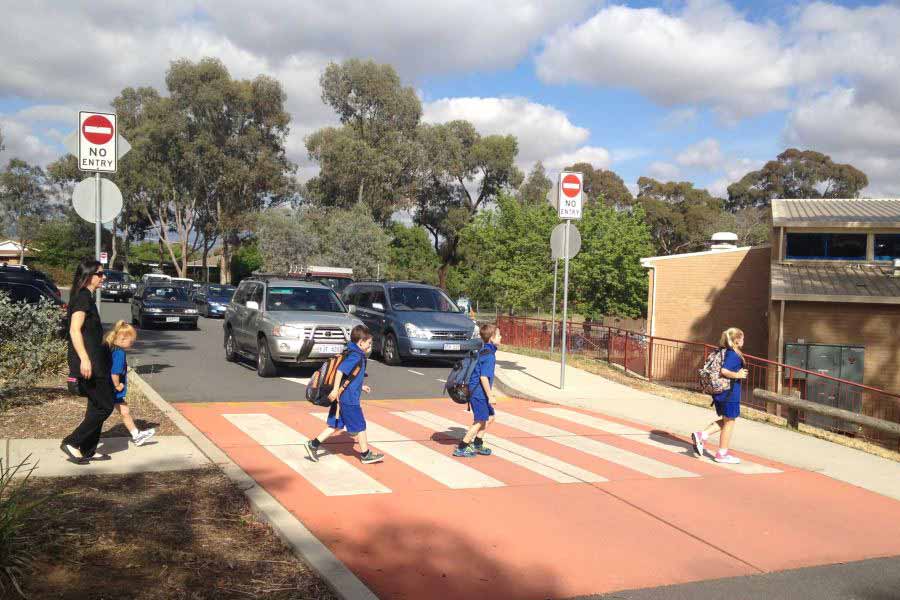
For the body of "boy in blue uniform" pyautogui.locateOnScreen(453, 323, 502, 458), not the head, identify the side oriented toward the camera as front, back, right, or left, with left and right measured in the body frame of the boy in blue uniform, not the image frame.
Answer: right

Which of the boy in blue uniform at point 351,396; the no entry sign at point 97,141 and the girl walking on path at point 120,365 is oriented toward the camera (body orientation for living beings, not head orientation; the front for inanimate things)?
the no entry sign

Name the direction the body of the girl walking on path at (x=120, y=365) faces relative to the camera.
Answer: to the viewer's right

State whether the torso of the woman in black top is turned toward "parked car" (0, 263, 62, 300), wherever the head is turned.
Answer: no

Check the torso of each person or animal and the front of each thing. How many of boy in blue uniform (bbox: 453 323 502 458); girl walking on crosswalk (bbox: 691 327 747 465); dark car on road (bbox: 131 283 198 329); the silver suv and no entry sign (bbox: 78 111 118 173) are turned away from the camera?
0

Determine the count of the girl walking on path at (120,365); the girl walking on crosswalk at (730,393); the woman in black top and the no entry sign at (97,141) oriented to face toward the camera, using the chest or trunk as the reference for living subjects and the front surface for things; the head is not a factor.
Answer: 1

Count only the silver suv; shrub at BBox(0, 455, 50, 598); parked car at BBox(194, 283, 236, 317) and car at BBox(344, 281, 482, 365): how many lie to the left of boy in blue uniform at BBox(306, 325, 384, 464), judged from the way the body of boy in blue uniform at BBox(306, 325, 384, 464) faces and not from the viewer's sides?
3

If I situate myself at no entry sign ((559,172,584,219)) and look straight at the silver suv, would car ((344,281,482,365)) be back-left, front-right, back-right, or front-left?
front-right

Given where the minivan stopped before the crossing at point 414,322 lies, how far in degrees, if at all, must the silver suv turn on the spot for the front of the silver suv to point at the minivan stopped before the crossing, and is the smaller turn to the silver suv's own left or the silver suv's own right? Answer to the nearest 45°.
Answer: approximately 90° to the silver suv's own left

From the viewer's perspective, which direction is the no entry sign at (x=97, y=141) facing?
toward the camera

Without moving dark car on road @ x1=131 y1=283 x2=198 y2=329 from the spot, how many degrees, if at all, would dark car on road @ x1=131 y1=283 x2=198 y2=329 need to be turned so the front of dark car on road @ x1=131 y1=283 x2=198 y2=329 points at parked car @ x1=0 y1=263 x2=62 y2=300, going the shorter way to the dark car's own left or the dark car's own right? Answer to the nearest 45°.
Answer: approximately 90° to the dark car's own right

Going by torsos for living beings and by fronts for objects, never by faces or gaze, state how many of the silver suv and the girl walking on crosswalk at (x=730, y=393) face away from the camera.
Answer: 0

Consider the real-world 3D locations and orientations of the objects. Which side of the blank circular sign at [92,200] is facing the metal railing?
right
